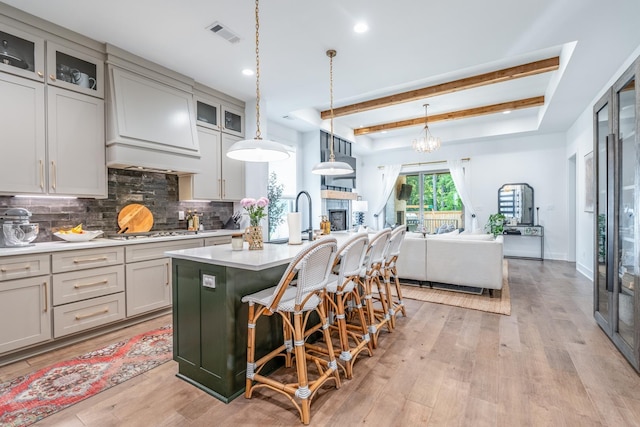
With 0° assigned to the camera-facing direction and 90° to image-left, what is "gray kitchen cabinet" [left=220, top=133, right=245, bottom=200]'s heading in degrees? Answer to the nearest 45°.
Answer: approximately 315°

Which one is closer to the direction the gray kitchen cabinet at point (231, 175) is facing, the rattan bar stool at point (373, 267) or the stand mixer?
the rattan bar stool

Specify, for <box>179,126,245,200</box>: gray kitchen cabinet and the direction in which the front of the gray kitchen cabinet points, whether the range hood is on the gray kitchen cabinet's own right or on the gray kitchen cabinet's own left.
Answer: on the gray kitchen cabinet's own right

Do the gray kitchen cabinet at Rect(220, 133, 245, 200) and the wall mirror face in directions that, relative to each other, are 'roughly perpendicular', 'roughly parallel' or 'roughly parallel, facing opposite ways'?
roughly perpendicular

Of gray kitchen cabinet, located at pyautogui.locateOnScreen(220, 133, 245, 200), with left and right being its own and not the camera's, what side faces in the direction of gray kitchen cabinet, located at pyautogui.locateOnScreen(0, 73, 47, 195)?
right

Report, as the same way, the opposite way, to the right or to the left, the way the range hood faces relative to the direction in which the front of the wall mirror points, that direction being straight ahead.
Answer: to the left

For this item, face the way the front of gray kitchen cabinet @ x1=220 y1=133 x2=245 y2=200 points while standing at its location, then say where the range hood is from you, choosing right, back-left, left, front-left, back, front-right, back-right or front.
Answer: right

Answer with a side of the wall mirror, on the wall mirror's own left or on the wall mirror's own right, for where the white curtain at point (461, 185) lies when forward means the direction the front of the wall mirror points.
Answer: on the wall mirror's own right

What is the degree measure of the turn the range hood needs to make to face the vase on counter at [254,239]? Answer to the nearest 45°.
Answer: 0° — it already faces it
